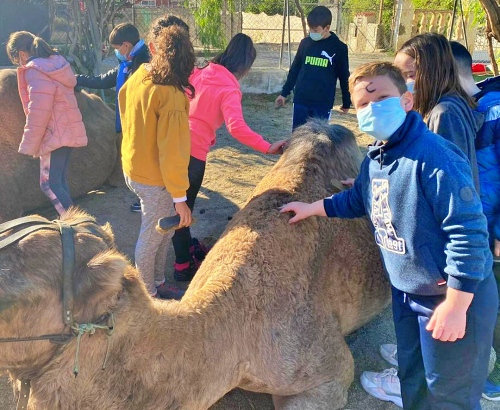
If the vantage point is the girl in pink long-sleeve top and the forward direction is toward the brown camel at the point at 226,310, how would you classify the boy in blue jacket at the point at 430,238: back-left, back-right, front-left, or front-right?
front-left

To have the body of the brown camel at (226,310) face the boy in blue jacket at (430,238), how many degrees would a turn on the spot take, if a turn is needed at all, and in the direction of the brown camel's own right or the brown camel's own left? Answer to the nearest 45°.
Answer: approximately 135° to the brown camel's own left

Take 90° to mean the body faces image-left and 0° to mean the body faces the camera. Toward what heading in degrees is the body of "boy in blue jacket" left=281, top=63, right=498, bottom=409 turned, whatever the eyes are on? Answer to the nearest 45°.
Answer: approximately 45°

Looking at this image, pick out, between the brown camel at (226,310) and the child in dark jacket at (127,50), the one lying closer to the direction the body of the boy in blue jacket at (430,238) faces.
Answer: the brown camel

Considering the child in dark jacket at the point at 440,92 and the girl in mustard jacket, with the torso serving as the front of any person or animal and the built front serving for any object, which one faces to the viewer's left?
the child in dark jacket

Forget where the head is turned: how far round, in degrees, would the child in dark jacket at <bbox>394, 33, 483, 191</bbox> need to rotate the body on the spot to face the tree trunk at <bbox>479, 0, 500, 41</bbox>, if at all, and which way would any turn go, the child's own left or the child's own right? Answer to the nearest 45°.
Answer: approximately 90° to the child's own right

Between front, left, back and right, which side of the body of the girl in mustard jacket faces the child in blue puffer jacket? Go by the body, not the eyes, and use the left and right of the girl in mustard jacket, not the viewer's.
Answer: right

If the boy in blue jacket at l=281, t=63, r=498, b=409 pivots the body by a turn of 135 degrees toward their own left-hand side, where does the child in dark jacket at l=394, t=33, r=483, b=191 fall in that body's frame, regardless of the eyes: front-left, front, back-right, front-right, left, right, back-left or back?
left

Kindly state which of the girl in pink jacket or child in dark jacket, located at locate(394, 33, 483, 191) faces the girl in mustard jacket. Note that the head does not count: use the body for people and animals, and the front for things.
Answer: the child in dark jacket

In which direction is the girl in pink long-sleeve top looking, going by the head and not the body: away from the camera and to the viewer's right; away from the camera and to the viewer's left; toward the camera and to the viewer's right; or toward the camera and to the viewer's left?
away from the camera and to the viewer's right

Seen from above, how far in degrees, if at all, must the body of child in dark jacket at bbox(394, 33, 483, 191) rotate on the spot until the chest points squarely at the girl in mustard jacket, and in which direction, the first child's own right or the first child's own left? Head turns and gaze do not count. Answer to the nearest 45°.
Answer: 0° — they already face them

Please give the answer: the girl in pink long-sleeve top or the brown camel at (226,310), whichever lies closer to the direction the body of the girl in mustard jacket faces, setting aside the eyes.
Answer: the girl in pink long-sleeve top

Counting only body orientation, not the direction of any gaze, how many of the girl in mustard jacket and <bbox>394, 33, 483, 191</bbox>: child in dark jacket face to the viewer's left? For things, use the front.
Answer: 1

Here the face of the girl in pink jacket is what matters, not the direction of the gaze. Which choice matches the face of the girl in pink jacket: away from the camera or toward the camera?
away from the camera

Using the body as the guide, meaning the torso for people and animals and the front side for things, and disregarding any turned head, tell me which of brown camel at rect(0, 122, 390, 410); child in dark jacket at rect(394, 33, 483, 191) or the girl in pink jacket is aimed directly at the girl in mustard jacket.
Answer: the child in dark jacket

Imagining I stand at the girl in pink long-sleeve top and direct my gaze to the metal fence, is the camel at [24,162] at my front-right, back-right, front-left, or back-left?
front-left

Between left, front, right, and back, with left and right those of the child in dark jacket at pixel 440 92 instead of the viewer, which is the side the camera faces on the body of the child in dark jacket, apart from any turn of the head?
left

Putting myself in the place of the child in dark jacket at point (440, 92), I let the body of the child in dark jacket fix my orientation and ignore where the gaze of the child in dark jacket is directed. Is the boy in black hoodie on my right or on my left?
on my right

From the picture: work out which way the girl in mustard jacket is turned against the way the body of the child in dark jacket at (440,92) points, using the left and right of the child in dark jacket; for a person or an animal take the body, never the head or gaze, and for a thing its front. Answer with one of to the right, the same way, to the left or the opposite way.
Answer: to the right
